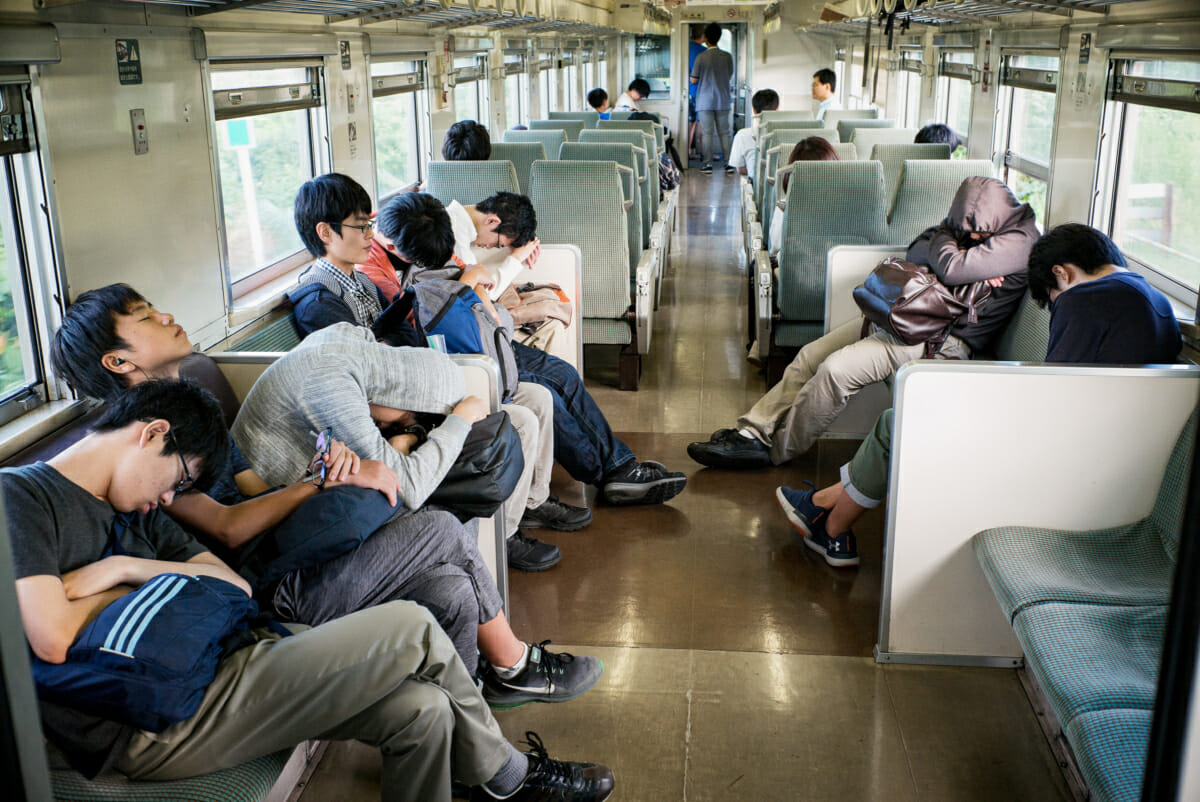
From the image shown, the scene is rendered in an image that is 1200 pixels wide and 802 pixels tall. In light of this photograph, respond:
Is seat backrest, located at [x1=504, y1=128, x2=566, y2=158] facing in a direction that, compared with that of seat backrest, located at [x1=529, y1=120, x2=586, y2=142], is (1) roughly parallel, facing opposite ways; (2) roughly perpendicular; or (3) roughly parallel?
roughly parallel

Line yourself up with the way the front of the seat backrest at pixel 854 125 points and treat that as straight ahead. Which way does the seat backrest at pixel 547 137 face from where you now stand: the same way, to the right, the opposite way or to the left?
the same way

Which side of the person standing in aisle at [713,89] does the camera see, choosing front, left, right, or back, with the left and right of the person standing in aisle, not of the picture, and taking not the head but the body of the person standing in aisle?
back

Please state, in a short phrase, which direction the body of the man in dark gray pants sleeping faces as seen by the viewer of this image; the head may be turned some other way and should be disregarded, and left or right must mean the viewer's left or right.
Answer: facing to the right of the viewer

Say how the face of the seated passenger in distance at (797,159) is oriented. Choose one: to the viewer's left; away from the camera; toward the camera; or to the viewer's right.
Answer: away from the camera
